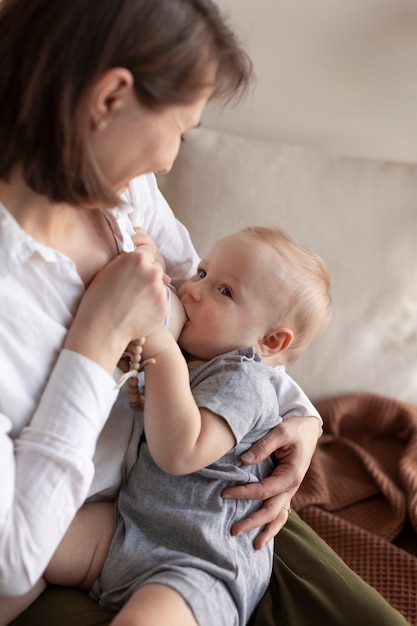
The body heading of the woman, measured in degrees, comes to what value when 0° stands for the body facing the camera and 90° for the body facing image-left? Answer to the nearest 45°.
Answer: approximately 315°

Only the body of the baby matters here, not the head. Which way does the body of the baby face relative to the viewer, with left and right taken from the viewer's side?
facing the viewer and to the left of the viewer

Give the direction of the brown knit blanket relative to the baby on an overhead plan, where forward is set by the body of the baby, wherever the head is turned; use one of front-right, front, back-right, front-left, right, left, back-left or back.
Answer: back

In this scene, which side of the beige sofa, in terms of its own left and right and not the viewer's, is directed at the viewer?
front

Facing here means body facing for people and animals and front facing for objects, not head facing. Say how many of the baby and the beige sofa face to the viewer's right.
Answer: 0

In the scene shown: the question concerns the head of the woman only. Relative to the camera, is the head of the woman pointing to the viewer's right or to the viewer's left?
to the viewer's right

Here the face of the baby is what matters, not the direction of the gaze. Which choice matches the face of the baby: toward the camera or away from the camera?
toward the camera

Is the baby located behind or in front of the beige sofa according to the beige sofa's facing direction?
in front

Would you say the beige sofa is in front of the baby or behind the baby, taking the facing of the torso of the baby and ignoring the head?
behind
